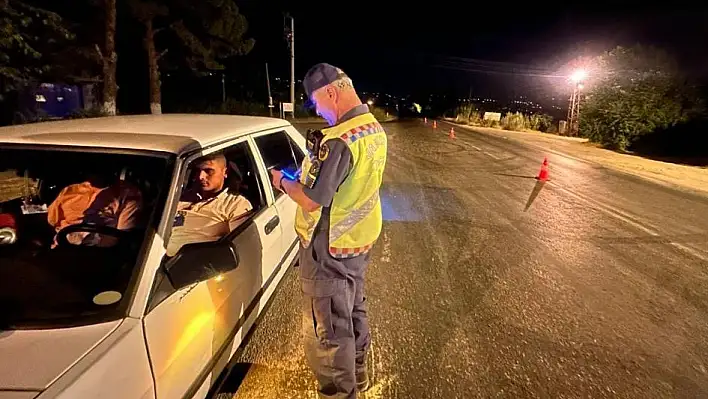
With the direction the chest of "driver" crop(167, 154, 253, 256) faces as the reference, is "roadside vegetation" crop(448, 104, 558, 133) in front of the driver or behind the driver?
behind

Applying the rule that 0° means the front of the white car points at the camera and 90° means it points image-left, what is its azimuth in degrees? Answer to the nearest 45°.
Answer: approximately 45°

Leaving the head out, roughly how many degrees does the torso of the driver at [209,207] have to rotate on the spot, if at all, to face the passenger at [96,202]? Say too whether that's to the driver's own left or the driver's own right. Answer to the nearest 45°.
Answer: approximately 45° to the driver's own right

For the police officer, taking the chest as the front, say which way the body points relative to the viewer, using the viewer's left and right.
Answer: facing away from the viewer and to the left of the viewer

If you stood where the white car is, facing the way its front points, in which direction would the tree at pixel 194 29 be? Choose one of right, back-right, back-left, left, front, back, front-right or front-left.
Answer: back-right

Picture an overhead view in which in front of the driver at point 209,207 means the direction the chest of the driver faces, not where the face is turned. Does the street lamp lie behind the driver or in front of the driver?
behind

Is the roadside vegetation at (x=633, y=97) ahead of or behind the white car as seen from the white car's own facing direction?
behind

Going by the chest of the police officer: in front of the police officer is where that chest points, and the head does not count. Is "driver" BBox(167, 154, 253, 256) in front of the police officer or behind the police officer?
in front

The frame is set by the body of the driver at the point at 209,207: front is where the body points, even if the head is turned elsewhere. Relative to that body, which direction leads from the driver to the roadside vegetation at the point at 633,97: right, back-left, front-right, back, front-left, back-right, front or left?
back

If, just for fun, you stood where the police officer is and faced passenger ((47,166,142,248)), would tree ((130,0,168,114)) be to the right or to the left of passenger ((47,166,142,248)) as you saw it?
right

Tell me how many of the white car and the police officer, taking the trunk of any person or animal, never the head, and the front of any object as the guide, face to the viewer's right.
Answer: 0

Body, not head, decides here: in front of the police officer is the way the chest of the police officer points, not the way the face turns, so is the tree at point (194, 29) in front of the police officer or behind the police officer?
in front

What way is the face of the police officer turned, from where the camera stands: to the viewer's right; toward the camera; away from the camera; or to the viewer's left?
to the viewer's left
